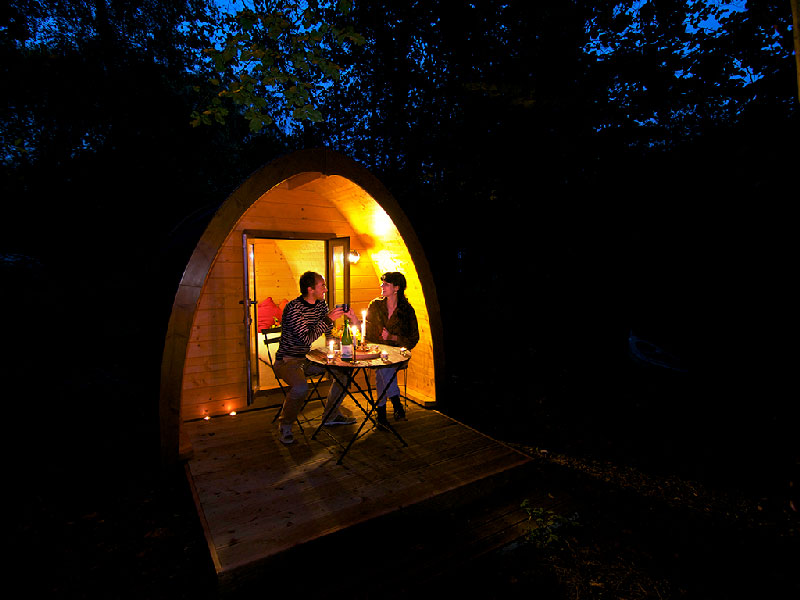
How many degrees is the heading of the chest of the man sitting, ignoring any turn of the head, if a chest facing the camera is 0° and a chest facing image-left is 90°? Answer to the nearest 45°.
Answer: approximately 270°

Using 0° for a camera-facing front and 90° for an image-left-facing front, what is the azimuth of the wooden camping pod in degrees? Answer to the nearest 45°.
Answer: approximately 315°

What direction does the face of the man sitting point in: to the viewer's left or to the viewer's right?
to the viewer's right

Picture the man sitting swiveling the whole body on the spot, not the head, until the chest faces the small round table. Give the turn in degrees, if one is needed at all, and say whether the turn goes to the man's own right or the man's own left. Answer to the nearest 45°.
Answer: approximately 45° to the man's own right
